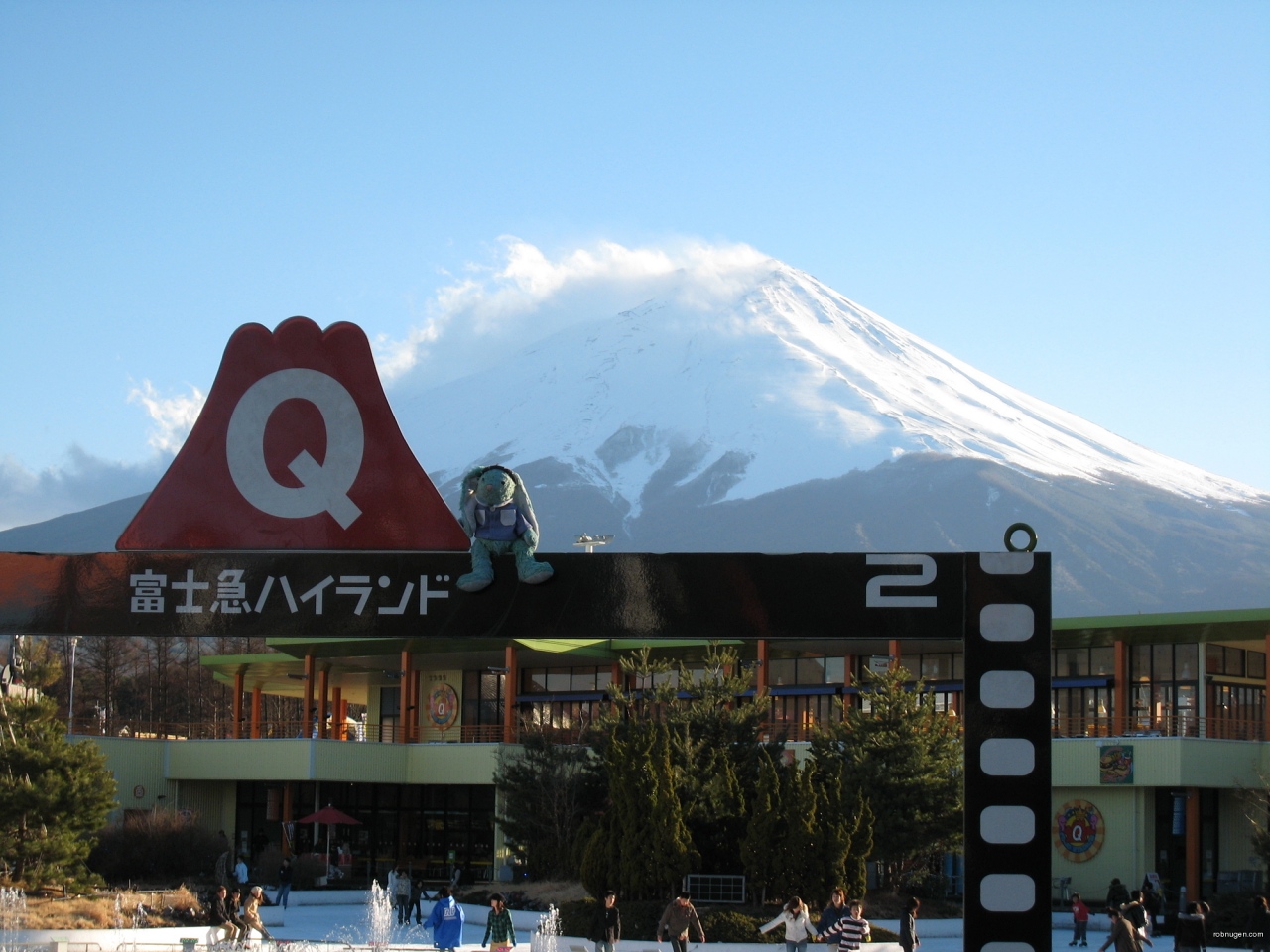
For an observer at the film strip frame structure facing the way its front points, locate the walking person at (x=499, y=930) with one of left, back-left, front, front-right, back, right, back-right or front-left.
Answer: back

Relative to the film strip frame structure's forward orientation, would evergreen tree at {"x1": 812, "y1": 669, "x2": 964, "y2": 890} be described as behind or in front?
behind

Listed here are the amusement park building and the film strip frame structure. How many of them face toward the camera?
2

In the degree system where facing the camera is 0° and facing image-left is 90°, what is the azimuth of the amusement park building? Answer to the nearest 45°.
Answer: approximately 0°
